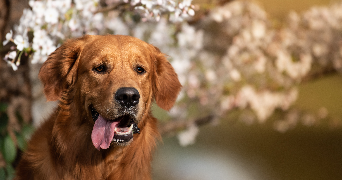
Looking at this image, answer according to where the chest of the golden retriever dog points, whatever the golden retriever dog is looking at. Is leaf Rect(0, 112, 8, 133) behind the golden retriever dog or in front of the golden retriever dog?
behind

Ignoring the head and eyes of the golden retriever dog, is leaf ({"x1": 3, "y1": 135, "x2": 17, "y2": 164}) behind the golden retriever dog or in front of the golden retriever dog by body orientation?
behind

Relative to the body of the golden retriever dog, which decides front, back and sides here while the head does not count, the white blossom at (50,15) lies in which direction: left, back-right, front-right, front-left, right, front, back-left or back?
back

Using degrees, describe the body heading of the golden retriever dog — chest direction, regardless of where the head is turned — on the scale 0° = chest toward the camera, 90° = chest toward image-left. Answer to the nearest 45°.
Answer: approximately 315°

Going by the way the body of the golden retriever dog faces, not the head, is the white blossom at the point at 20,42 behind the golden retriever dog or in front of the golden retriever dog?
behind

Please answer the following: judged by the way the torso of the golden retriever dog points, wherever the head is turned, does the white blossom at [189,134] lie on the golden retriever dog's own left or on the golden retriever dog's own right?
on the golden retriever dog's own left
